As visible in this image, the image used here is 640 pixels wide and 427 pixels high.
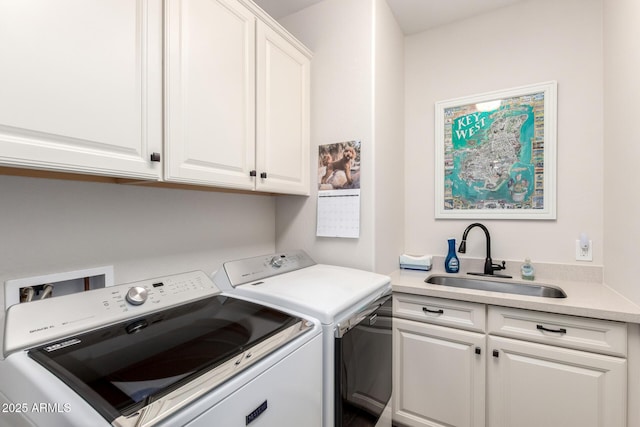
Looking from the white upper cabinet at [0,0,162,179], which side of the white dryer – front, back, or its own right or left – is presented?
right

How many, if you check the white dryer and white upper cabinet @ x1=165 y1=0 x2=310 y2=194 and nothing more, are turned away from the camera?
0

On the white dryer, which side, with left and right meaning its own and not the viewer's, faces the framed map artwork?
left

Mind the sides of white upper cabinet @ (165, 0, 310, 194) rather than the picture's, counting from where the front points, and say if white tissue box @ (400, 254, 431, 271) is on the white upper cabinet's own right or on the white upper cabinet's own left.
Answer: on the white upper cabinet's own left

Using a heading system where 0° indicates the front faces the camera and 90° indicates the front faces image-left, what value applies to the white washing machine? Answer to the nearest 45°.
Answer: approximately 315°

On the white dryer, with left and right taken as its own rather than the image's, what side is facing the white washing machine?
right

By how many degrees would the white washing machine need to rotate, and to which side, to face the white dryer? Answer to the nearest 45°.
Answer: approximately 45° to its left

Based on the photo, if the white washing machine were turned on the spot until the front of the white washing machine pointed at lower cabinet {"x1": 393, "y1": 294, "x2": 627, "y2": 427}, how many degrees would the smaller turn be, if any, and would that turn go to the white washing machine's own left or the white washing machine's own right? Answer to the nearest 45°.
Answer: approximately 45° to the white washing machine's own left

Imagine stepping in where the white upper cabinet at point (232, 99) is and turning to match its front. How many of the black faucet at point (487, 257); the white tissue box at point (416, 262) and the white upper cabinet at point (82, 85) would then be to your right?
1

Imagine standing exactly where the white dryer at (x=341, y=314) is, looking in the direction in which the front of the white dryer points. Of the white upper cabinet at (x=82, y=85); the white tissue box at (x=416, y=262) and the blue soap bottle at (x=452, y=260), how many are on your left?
2

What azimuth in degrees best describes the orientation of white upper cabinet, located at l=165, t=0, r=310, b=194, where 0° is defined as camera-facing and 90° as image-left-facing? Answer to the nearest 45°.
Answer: approximately 315°

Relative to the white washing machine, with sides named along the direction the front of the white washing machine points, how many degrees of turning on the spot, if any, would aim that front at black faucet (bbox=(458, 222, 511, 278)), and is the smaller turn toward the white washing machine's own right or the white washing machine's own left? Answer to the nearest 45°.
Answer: approximately 45° to the white washing machine's own left
